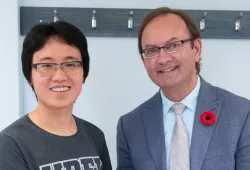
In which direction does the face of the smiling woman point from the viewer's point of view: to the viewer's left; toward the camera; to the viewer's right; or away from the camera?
toward the camera

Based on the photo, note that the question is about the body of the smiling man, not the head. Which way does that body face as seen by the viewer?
toward the camera

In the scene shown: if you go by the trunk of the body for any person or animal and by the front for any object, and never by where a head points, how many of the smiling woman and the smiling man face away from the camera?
0

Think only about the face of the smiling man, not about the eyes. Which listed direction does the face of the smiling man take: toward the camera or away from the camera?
toward the camera

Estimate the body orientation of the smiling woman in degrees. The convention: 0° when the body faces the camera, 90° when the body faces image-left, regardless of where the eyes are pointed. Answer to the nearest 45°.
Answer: approximately 315°
